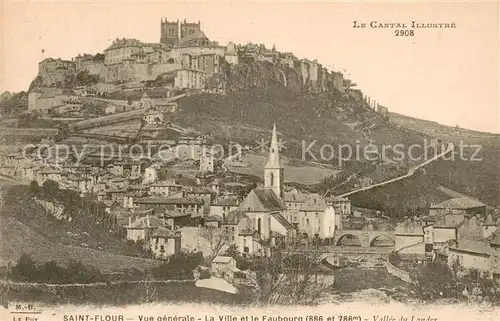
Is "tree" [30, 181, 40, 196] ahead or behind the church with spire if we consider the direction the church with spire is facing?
behind

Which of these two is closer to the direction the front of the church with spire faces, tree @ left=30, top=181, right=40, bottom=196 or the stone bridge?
the stone bridge
